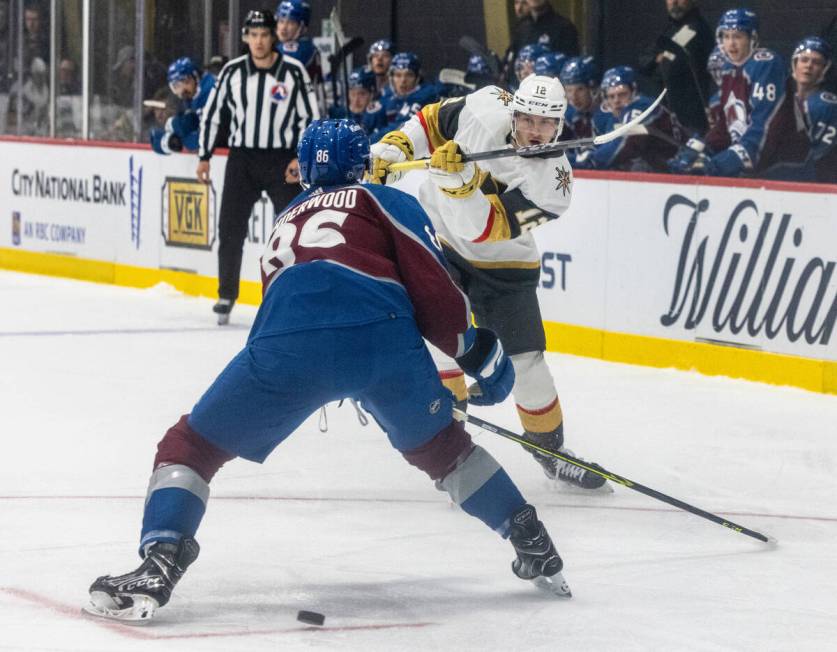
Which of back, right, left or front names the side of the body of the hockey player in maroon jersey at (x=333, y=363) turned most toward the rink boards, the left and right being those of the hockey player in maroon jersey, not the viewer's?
front

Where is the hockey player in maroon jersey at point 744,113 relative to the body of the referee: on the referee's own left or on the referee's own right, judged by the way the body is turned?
on the referee's own left

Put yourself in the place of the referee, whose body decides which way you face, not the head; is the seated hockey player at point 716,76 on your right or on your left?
on your left

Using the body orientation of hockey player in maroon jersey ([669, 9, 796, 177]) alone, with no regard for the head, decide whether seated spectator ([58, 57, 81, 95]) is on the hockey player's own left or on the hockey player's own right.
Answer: on the hockey player's own right

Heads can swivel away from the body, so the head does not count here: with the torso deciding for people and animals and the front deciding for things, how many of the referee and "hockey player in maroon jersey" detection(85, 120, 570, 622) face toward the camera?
1

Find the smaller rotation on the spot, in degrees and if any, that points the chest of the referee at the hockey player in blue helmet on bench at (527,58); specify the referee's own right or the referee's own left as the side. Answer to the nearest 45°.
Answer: approximately 90° to the referee's own left

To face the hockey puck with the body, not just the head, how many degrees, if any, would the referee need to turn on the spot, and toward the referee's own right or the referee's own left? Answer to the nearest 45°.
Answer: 0° — they already face it

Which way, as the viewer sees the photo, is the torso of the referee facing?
toward the camera

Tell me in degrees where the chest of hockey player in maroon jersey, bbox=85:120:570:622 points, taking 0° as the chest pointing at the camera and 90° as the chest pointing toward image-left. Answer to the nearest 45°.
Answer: approximately 225°

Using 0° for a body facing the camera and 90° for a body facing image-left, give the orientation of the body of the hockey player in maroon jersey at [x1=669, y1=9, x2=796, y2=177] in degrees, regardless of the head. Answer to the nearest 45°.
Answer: approximately 45°

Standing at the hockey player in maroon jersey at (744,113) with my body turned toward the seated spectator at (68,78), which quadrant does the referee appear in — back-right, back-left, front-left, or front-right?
front-left

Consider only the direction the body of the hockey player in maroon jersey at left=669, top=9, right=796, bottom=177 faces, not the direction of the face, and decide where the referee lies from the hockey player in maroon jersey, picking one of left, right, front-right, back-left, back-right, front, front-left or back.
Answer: front-right
